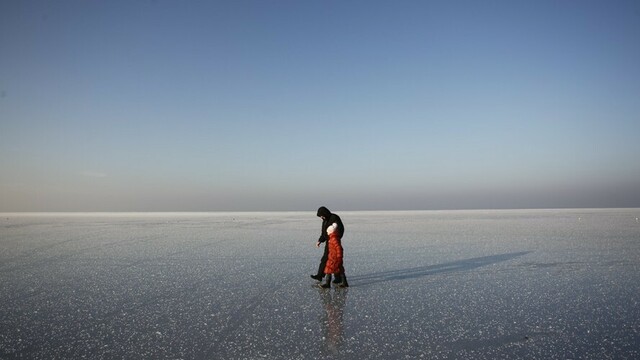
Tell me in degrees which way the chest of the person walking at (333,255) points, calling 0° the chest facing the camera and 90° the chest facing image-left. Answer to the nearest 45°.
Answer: approximately 90°
